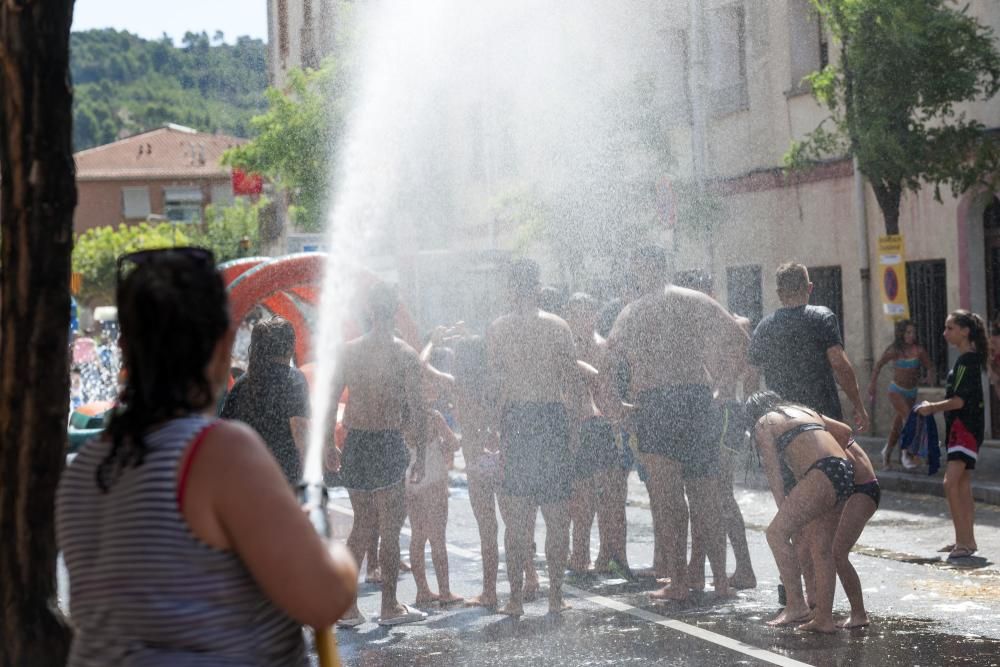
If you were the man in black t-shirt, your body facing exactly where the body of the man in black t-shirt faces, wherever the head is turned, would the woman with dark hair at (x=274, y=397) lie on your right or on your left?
on your left

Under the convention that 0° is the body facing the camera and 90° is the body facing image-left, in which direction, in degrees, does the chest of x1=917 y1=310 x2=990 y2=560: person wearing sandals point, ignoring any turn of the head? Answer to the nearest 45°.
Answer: approximately 90°

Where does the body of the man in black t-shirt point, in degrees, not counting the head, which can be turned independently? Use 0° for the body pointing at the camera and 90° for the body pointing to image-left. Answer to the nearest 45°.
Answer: approximately 180°

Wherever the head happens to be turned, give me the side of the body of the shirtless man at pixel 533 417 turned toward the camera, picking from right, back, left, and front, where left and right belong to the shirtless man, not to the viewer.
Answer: back

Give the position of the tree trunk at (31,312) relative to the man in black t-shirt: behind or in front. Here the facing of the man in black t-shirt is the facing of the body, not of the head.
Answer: behind
